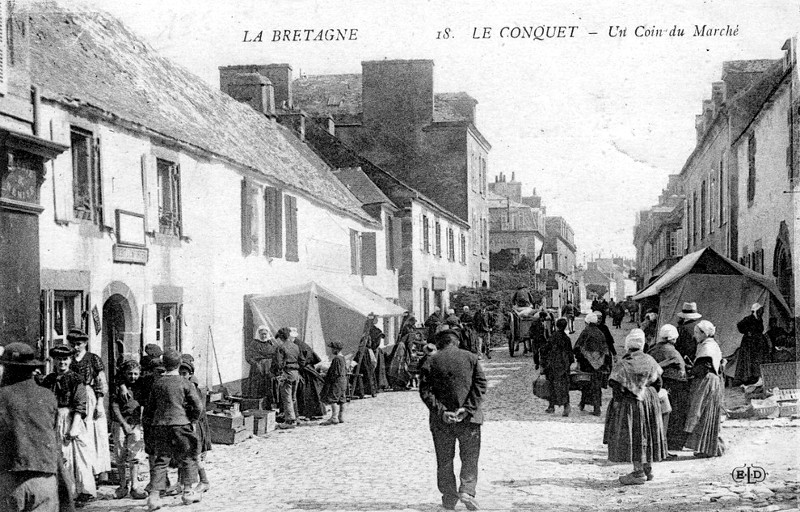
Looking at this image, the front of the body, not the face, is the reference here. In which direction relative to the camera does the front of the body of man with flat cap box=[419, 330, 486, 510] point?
away from the camera

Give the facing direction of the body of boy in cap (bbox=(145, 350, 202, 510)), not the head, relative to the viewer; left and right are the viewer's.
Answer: facing away from the viewer

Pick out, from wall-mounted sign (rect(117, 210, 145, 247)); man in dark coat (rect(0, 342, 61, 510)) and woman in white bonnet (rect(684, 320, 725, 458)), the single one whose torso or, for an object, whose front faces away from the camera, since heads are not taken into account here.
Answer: the man in dark coat

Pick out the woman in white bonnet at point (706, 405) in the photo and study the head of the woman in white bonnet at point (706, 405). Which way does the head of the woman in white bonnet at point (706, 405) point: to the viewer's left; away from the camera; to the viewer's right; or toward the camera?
to the viewer's left

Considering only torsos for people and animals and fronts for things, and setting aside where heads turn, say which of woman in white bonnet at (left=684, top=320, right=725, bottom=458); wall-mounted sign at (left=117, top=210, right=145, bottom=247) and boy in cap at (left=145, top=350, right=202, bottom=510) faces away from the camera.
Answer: the boy in cap

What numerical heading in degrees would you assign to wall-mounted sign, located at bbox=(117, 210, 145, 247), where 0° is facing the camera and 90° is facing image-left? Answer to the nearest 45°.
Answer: approximately 315°

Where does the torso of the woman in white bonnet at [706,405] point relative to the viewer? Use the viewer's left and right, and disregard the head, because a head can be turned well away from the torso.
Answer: facing to the left of the viewer

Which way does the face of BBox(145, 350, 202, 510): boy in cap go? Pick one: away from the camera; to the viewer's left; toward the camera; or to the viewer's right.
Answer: away from the camera
